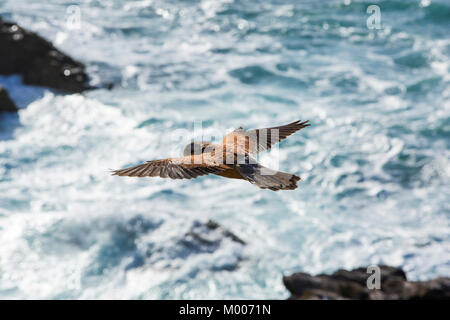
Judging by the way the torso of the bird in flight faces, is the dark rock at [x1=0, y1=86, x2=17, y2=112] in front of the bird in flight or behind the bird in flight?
in front

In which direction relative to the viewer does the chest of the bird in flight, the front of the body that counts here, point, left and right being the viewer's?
facing away from the viewer and to the left of the viewer

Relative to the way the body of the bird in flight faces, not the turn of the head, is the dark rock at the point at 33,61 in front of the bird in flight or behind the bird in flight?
in front
